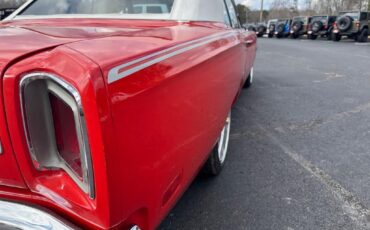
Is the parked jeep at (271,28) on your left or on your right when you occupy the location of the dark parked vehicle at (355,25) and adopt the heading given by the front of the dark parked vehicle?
on your left

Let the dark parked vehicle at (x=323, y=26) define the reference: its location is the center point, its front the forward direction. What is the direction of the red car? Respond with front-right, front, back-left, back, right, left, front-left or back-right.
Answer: back-right

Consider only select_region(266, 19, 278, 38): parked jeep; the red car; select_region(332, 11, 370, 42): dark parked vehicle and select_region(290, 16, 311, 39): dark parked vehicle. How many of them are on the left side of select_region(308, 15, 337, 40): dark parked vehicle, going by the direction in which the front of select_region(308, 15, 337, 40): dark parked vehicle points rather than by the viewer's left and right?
2

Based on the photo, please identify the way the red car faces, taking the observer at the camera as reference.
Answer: facing away from the viewer and to the right of the viewer

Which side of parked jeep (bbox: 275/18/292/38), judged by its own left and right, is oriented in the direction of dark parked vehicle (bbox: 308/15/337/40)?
right

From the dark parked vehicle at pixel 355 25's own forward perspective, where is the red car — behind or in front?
behind

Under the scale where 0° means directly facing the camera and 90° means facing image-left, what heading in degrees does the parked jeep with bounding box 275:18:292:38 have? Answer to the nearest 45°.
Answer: approximately 225°

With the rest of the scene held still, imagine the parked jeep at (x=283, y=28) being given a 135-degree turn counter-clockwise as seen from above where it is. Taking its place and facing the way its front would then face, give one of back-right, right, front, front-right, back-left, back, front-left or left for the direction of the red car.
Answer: left

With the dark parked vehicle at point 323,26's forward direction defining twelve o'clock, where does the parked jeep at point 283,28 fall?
The parked jeep is roughly at 9 o'clock from the dark parked vehicle.

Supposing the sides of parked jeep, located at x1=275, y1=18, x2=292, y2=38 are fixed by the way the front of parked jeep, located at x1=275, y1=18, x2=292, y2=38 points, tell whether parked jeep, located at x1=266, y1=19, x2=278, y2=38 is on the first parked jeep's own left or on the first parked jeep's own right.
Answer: on the first parked jeep's own left

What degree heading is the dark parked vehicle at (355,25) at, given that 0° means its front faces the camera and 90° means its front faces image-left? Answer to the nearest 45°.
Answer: approximately 225°

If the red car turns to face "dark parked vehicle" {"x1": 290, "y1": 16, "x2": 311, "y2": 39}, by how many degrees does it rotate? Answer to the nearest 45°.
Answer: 0° — it already faces it
